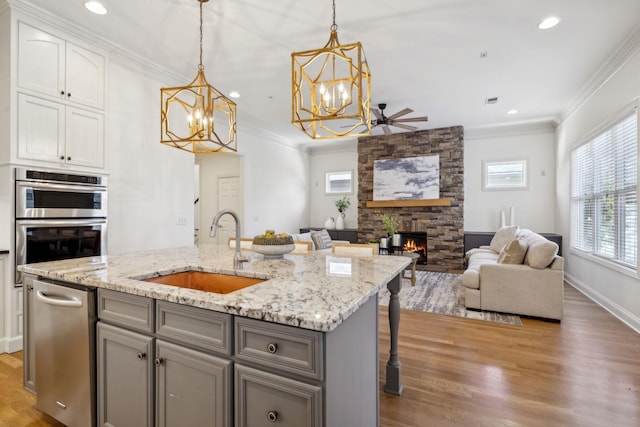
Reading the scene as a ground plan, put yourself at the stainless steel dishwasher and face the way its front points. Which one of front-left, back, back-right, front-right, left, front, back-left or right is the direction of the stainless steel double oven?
back-right

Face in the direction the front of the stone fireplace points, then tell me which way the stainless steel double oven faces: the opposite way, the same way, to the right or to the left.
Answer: to the left

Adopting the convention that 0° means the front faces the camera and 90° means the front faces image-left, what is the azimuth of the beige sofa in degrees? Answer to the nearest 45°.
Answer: approximately 90°

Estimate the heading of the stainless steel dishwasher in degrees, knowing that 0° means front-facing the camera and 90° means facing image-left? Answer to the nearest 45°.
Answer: approximately 45°

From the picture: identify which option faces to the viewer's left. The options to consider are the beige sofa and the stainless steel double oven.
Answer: the beige sofa

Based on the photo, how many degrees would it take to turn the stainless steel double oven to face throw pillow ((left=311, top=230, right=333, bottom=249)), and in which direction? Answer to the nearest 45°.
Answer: approximately 45° to its left

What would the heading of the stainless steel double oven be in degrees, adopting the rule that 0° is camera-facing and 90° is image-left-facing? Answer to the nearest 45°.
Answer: approximately 315°
